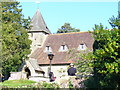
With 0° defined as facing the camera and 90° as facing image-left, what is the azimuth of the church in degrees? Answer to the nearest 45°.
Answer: approximately 45°

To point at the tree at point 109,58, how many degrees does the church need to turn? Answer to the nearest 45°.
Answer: approximately 45° to its left
